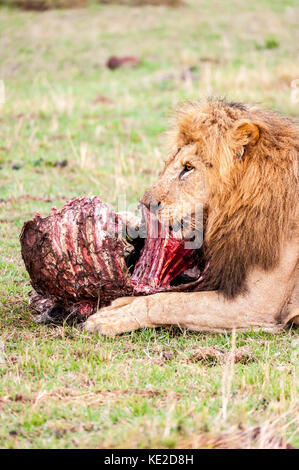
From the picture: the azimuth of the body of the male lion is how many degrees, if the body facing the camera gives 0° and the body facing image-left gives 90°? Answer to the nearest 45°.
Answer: approximately 90°
